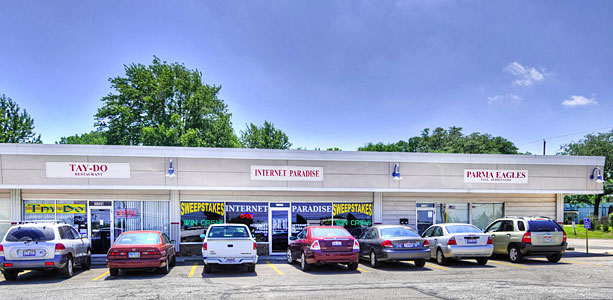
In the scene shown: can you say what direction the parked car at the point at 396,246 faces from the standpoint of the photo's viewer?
facing away from the viewer and to the left of the viewer

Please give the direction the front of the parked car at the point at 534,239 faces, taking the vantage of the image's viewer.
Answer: facing away from the viewer and to the left of the viewer

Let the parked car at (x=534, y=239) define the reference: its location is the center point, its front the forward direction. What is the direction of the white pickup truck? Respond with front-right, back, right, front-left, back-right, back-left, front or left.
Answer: left

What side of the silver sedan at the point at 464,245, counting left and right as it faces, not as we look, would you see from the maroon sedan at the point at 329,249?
left

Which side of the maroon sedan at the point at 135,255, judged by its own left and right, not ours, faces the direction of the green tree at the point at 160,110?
front

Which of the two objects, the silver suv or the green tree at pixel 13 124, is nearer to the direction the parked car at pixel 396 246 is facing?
the green tree

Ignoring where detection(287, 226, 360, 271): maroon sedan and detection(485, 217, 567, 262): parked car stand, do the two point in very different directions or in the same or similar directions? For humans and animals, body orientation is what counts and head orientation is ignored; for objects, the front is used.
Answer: same or similar directions

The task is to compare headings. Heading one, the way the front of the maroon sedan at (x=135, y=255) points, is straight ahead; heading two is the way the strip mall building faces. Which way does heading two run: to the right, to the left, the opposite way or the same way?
the opposite way

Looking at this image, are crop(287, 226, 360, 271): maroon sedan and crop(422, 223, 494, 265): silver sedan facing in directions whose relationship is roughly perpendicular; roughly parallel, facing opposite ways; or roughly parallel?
roughly parallel

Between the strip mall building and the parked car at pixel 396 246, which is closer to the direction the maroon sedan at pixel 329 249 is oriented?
the strip mall building

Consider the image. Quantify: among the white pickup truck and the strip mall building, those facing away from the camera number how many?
1

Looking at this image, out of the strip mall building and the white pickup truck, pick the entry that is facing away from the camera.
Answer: the white pickup truck

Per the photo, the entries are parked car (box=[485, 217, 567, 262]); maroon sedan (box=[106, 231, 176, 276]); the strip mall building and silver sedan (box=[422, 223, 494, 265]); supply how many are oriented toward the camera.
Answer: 1

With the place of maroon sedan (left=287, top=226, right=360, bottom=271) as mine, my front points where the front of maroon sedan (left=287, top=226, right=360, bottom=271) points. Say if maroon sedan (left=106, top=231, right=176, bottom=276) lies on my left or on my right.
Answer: on my left

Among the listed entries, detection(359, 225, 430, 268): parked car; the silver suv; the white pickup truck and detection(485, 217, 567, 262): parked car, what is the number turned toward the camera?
0

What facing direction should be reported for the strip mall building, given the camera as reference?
facing the viewer

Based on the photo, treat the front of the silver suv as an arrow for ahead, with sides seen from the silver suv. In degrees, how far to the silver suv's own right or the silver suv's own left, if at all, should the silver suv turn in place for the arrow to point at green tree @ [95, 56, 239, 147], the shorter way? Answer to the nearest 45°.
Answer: approximately 45° to the silver suv's own left

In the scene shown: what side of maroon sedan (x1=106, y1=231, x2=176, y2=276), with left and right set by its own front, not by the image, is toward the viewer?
back
